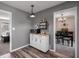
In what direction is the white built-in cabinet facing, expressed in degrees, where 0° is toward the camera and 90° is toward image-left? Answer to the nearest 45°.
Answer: approximately 45°
